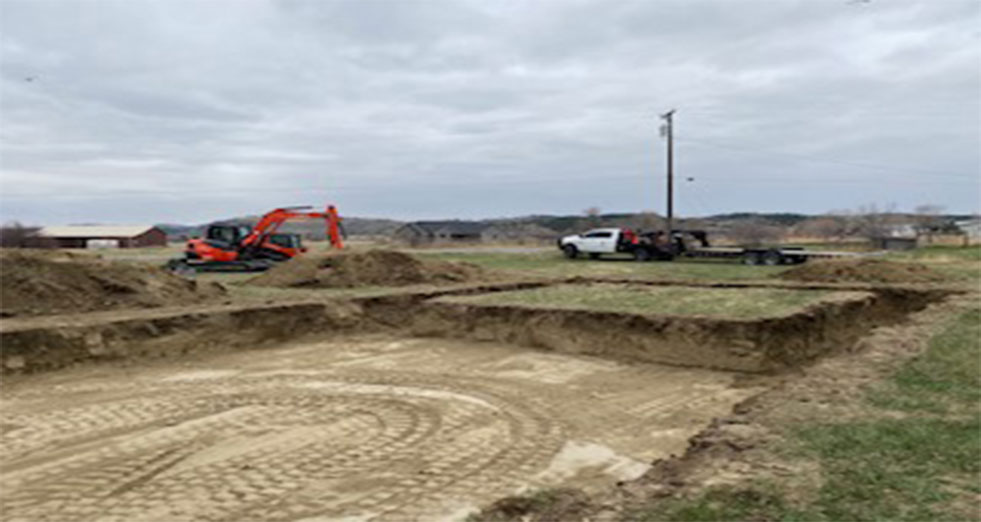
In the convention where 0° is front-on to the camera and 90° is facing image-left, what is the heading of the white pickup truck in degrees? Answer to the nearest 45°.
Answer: approximately 90°

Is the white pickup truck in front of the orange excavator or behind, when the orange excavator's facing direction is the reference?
in front

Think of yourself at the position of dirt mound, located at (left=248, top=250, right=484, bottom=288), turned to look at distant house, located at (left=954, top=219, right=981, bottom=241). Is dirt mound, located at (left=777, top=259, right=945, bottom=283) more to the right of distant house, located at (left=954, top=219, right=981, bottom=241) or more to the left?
right

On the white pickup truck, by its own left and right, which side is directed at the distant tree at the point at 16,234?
front

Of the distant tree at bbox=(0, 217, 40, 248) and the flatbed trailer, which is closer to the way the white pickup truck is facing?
the distant tree

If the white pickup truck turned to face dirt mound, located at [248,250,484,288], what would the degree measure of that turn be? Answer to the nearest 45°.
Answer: approximately 45° to its left

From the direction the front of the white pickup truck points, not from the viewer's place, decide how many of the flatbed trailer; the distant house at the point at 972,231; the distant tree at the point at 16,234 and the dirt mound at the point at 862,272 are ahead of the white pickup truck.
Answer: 1

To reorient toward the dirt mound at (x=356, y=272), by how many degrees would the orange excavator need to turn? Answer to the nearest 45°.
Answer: approximately 45° to its right

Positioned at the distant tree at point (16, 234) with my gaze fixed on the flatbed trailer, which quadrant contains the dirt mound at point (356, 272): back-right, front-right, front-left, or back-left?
front-right

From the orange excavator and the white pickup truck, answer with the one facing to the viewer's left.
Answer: the white pickup truck

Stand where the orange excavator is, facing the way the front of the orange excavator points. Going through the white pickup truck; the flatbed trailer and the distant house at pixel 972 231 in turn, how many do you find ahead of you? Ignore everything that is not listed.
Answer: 3

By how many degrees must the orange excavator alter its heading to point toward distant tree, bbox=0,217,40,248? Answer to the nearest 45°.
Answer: approximately 135° to its left

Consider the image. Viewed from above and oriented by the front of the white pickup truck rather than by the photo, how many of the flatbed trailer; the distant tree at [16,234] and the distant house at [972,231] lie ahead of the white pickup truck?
1

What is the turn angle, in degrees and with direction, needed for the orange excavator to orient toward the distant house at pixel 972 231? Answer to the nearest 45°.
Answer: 0° — it already faces it

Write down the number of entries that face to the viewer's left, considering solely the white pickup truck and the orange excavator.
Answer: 1

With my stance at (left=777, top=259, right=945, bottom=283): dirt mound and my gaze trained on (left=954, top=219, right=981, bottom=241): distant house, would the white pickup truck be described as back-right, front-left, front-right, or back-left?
front-left

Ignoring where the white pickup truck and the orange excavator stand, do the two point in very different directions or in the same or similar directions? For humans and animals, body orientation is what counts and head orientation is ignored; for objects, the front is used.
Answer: very different directions

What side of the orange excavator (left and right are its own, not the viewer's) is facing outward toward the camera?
right
